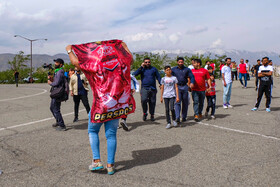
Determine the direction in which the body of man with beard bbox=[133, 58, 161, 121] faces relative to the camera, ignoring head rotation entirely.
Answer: toward the camera

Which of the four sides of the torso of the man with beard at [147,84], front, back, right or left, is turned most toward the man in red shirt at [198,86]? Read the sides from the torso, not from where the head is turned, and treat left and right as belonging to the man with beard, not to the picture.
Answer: left

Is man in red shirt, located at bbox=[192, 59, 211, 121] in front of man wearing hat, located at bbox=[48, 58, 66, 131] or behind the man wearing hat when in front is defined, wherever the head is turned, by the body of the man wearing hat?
behind

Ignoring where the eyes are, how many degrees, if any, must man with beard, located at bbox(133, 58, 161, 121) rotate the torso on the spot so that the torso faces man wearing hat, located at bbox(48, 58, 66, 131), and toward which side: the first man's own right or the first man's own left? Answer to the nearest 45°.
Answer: approximately 45° to the first man's own right

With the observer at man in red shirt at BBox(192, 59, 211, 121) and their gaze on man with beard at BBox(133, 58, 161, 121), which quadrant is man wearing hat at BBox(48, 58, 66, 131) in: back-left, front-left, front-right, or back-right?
front-left

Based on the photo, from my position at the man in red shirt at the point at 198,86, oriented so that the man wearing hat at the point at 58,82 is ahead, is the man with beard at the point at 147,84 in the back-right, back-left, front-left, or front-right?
front-right
